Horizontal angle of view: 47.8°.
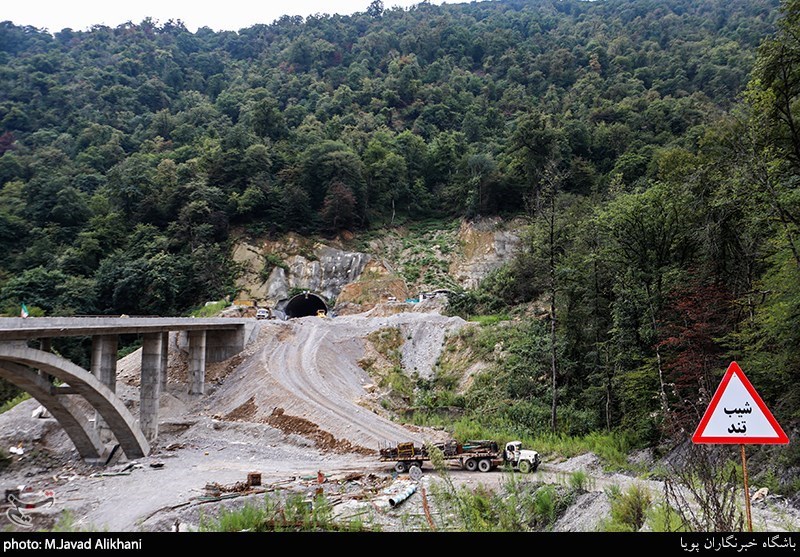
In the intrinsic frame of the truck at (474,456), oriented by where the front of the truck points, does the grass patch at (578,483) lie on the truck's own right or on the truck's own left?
on the truck's own right

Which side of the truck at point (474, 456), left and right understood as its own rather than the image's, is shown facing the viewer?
right

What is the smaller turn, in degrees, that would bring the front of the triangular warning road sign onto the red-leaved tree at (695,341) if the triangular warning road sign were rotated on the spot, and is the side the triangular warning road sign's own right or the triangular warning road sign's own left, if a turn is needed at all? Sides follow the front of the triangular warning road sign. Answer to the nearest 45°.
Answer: approximately 180°

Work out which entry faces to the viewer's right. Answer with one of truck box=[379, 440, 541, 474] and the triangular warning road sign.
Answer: the truck

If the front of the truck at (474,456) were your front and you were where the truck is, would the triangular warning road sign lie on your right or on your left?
on your right

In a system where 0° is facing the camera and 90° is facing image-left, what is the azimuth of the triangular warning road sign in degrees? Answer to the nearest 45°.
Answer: approximately 0°

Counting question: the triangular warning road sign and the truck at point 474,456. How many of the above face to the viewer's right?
1

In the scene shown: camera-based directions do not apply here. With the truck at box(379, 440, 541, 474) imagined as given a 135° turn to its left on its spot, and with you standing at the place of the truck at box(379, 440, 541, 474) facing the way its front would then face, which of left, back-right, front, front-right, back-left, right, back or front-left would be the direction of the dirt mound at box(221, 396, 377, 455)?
front

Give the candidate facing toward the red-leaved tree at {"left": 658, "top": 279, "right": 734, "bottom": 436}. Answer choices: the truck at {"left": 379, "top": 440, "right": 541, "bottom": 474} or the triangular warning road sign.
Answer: the truck

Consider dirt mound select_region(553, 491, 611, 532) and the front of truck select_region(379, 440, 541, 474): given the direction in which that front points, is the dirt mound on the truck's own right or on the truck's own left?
on the truck's own right

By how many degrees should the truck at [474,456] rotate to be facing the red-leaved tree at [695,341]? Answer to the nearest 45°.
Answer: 0° — it already faces it
